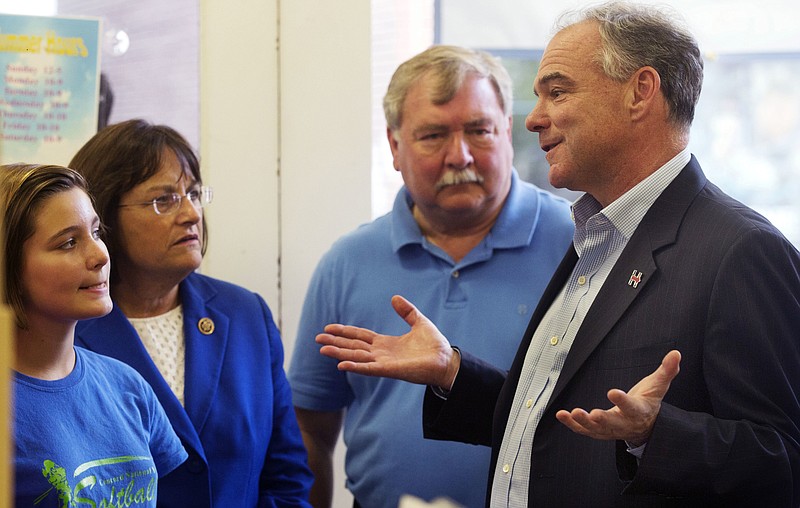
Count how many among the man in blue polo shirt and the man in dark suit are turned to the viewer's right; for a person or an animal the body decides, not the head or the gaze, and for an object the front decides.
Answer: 0

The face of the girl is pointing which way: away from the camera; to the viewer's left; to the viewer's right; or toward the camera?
to the viewer's right

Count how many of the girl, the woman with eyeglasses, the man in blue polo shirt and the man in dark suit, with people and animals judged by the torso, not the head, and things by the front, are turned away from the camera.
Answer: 0

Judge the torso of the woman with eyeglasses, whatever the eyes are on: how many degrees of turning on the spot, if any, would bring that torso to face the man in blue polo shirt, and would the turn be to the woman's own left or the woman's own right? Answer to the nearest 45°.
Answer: approximately 45° to the woman's own left

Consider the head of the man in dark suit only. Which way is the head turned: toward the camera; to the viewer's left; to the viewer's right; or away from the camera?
to the viewer's left

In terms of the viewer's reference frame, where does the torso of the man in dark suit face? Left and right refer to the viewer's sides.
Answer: facing the viewer and to the left of the viewer

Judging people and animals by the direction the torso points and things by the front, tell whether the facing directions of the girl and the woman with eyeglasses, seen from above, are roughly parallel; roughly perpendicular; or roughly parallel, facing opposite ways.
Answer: roughly parallel

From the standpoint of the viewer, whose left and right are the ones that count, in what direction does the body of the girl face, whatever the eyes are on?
facing the viewer and to the right of the viewer

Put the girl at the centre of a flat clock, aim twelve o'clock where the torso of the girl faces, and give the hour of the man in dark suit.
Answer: The man in dark suit is roughly at 11 o'clock from the girl.

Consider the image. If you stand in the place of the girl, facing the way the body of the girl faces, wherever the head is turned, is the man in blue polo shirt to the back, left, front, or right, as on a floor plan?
left

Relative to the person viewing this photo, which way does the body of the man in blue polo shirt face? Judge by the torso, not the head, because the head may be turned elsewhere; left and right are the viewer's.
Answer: facing the viewer

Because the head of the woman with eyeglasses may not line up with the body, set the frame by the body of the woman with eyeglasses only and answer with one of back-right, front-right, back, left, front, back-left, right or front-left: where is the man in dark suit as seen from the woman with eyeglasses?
front
